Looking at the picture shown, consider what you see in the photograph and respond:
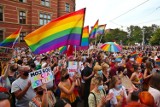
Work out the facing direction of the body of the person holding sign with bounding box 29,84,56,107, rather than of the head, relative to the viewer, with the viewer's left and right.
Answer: facing the viewer and to the left of the viewer

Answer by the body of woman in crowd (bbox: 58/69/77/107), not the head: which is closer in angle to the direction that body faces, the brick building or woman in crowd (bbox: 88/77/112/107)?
the woman in crowd

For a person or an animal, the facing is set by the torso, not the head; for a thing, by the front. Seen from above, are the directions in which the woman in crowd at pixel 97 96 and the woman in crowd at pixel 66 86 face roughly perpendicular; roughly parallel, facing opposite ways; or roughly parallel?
roughly parallel

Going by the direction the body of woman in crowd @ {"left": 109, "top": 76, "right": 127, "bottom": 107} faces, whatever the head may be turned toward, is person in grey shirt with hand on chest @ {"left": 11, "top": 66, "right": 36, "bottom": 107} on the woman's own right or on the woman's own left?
on the woman's own right

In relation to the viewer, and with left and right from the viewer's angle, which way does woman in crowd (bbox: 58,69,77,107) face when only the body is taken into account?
facing the viewer and to the right of the viewer

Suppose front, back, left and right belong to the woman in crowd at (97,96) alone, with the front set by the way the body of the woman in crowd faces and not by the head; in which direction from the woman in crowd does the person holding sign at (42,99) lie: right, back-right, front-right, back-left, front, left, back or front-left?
right

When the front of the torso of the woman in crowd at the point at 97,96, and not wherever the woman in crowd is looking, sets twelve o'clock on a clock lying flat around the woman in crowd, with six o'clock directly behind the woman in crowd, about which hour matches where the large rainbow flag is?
The large rainbow flag is roughly at 6 o'clock from the woman in crowd.

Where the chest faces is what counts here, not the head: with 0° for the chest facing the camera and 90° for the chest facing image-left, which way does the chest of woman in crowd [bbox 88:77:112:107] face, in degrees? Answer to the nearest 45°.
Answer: approximately 315°

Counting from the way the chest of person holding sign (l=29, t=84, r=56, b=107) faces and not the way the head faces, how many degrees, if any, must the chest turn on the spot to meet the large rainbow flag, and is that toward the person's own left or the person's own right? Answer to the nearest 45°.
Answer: approximately 135° to the person's own right

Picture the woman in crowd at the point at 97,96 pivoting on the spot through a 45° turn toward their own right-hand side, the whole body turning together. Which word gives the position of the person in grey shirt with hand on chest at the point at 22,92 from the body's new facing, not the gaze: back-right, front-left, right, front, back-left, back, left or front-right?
right

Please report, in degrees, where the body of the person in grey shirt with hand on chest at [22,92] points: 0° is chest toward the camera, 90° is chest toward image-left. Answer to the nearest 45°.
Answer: approximately 315°
